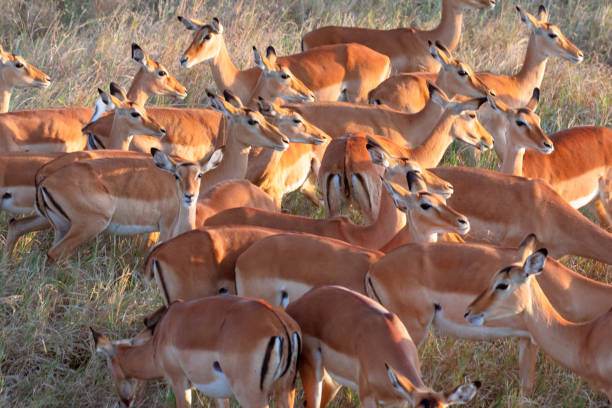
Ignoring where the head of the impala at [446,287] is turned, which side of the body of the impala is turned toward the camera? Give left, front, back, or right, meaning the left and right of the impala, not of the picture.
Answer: right

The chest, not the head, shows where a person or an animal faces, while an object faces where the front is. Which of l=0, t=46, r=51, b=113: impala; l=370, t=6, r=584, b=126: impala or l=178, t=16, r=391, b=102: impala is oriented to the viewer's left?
l=178, t=16, r=391, b=102: impala

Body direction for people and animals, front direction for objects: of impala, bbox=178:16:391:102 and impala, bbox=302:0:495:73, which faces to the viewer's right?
impala, bbox=302:0:495:73

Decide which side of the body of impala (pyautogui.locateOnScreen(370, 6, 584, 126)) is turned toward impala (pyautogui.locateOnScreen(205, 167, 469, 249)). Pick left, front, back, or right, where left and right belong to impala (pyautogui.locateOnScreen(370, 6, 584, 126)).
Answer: right

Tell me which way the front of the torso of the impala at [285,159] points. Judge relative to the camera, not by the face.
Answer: to the viewer's right

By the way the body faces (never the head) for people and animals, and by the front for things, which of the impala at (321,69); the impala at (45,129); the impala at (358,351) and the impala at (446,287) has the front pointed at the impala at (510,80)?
the impala at (45,129)

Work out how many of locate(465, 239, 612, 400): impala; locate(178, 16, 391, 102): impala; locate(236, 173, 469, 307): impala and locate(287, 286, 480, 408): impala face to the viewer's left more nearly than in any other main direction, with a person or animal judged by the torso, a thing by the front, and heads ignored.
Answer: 2

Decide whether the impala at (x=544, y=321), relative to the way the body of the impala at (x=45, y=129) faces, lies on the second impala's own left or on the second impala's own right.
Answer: on the second impala's own right

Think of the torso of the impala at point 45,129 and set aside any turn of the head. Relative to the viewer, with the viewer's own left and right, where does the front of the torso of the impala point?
facing to the right of the viewer

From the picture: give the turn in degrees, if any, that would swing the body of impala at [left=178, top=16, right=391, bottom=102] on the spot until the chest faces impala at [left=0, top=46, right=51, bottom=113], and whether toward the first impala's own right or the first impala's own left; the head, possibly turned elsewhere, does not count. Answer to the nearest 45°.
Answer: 0° — it already faces it

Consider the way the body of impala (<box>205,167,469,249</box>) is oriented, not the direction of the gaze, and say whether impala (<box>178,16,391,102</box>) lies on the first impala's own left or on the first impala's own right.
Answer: on the first impala's own left

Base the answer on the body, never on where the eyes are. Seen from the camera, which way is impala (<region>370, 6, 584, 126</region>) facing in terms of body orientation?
to the viewer's right

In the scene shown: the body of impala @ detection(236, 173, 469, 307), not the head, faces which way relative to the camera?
to the viewer's right

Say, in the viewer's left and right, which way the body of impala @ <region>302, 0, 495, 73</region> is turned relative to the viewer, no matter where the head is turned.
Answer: facing to the right of the viewer

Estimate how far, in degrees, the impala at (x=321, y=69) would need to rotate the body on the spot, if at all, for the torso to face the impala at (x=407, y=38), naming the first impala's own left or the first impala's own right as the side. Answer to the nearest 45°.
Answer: approximately 135° to the first impala's own right
